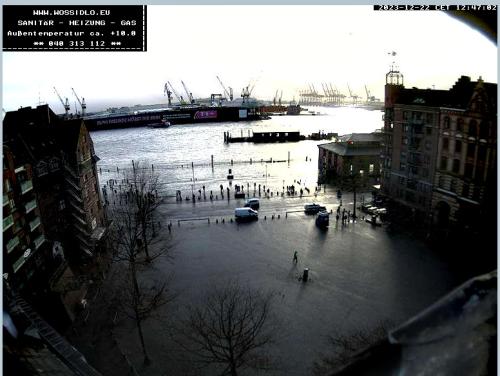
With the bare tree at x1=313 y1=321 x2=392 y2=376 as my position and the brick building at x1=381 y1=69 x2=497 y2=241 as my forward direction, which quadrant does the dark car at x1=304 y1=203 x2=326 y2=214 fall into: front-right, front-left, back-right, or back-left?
front-left

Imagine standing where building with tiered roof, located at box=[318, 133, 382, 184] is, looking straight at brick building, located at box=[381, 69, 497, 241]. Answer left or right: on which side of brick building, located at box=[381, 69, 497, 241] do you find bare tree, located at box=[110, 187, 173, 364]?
right

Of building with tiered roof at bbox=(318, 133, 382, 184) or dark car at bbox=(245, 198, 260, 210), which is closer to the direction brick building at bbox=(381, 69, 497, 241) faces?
the dark car

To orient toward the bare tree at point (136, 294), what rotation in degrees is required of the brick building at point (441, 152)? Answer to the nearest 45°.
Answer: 0° — it already faces it

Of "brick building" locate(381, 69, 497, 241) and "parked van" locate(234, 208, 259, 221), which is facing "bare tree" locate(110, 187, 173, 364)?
the brick building

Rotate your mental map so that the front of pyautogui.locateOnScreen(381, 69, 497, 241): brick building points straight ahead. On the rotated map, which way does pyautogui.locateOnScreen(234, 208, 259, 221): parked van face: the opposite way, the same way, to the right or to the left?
the opposite way

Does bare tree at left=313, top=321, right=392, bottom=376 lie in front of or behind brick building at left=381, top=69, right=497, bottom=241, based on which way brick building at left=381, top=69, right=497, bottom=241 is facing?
in front

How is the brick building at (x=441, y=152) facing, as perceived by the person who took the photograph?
facing the viewer and to the left of the viewer

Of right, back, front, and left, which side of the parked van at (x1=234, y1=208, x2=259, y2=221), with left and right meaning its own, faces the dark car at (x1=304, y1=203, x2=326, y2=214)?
front

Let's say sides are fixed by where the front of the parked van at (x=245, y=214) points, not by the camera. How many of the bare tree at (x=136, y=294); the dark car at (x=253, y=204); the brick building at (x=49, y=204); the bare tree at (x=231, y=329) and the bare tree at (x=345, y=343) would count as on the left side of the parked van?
1

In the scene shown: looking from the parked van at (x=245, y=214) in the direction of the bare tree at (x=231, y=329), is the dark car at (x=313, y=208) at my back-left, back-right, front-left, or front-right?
back-left

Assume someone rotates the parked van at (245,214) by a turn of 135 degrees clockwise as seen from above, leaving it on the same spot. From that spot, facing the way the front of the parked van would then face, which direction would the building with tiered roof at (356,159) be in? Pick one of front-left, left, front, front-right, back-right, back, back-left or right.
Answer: back
